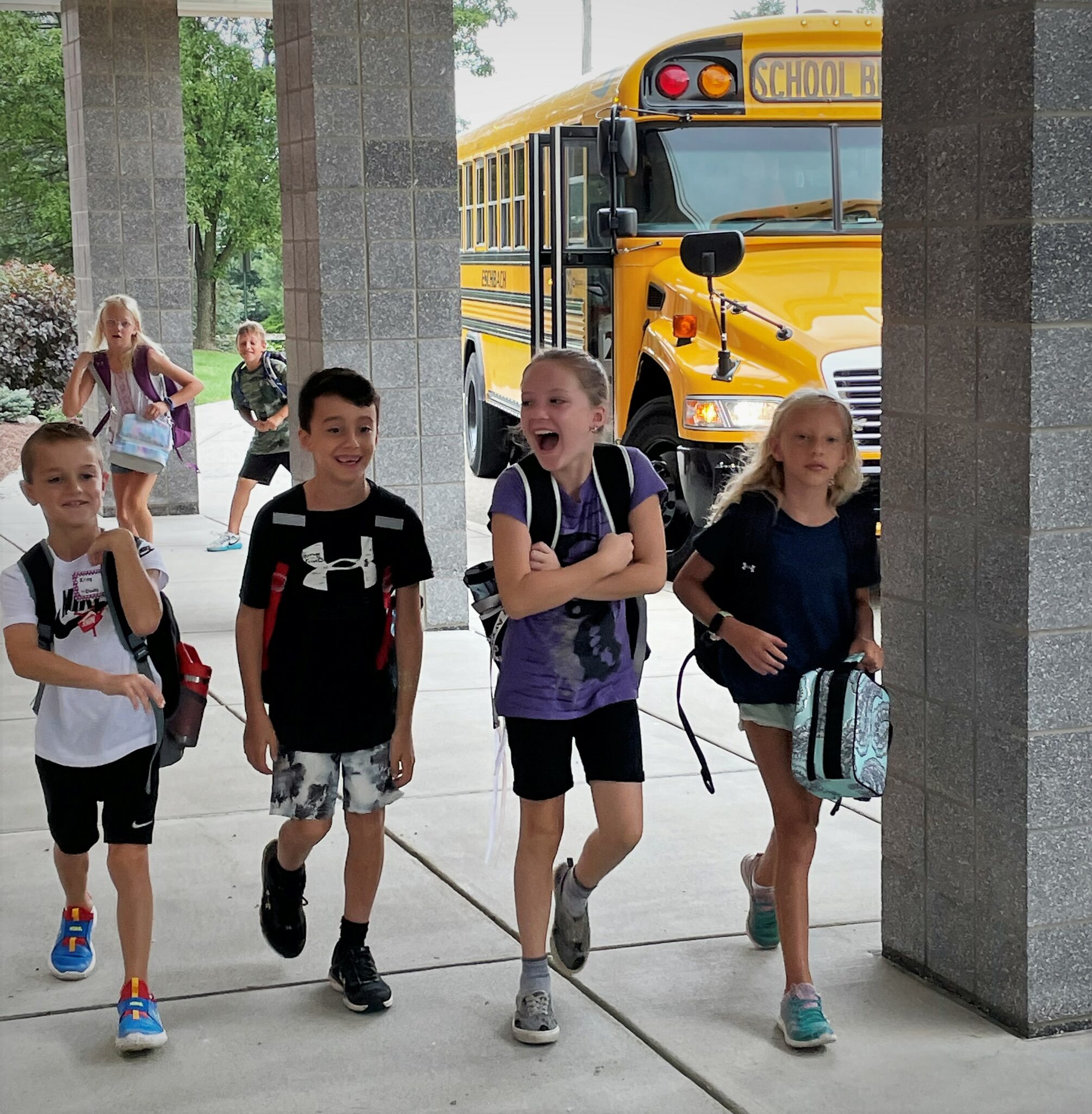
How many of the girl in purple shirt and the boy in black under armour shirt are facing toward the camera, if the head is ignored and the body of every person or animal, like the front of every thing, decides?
2

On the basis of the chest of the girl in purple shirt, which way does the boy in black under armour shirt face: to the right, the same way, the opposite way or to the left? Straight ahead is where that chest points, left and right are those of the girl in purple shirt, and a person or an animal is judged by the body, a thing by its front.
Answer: the same way

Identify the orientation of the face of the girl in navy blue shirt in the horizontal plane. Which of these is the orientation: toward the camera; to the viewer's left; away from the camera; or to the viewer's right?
toward the camera

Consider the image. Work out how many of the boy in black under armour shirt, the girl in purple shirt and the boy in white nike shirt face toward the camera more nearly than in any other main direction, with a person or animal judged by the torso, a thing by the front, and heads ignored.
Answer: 3

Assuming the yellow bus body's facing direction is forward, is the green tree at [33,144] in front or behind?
behind

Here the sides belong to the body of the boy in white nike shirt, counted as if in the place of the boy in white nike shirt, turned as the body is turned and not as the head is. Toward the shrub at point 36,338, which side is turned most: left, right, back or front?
back

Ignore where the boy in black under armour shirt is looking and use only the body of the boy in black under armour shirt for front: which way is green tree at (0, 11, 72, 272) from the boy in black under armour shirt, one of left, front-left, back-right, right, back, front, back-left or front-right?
back

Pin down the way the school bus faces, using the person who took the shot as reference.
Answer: facing the viewer and to the right of the viewer

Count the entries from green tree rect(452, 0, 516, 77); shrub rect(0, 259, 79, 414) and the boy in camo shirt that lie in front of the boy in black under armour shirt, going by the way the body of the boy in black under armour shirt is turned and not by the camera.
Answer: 0

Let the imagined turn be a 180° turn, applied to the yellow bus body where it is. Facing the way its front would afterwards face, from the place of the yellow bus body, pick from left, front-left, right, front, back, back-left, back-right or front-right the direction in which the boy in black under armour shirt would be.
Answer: back-left

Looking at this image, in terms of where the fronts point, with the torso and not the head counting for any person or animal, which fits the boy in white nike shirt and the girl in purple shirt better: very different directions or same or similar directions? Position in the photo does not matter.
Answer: same or similar directions

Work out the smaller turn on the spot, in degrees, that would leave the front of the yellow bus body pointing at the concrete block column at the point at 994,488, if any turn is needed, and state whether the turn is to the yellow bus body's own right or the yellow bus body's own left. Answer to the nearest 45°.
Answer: approximately 45° to the yellow bus body's own right

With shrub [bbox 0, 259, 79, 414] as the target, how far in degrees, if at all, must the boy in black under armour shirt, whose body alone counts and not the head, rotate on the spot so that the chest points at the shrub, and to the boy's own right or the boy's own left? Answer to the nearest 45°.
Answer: approximately 180°

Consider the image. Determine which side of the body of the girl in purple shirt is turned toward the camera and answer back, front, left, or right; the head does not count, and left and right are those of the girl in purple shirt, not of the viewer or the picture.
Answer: front

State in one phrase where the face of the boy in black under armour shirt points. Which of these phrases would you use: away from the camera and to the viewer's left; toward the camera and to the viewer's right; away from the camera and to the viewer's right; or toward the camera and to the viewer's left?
toward the camera and to the viewer's right

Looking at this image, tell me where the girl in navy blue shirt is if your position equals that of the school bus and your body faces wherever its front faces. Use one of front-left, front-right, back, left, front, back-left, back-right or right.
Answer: front-right

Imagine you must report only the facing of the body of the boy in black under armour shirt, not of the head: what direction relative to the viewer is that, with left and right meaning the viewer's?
facing the viewer

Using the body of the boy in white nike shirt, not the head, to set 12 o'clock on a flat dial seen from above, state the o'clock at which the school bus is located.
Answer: The school bus is roughly at 7 o'clock from the boy in white nike shirt.
